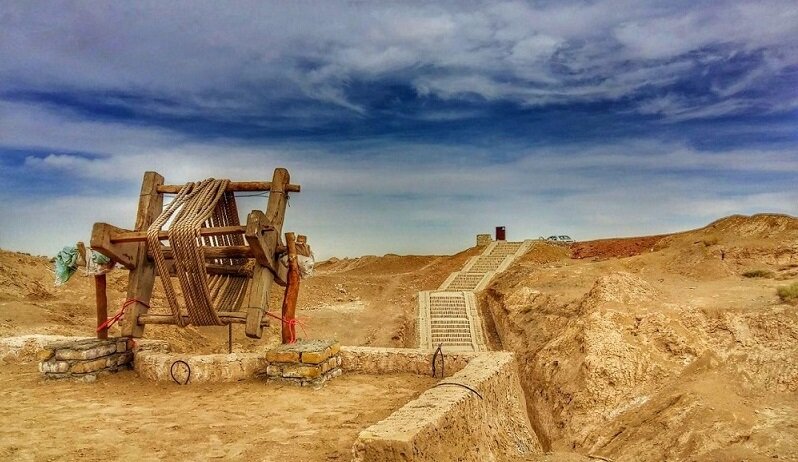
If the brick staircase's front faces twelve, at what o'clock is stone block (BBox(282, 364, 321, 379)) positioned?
The stone block is roughly at 12 o'clock from the brick staircase.

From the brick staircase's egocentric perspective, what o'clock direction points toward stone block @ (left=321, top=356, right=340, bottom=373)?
The stone block is roughly at 12 o'clock from the brick staircase.

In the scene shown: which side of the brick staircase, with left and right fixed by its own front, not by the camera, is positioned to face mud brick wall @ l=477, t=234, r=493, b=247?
back

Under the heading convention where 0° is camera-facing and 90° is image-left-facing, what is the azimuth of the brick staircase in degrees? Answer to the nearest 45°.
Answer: approximately 0°

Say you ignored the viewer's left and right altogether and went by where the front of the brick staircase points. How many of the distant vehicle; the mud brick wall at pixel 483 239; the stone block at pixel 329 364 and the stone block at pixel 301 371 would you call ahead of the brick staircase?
2
